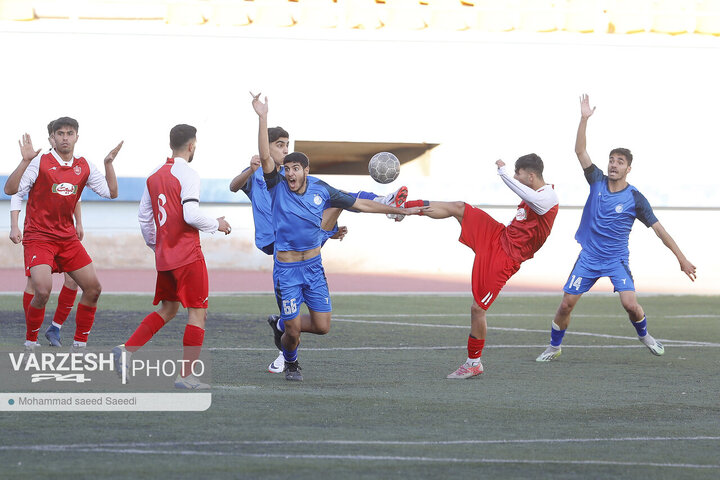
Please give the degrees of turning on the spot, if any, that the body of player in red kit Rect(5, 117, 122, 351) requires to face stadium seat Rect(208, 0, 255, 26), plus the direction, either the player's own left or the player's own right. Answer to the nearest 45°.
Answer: approximately 180°

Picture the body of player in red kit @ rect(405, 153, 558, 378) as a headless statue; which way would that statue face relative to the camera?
to the viewer's left

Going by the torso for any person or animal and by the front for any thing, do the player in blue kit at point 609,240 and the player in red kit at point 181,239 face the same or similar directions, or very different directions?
very different directions

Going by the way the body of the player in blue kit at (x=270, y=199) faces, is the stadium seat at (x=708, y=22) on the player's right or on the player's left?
on the player's left

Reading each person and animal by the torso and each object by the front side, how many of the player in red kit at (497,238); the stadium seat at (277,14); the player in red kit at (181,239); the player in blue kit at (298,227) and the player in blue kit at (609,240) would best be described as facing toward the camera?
3

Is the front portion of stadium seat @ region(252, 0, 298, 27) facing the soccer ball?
yes

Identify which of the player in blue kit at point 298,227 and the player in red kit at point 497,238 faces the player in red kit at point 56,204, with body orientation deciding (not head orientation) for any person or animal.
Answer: the player in red kit at point 497,238

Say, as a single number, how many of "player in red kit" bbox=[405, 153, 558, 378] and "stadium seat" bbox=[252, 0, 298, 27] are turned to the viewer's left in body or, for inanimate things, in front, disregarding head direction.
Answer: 1

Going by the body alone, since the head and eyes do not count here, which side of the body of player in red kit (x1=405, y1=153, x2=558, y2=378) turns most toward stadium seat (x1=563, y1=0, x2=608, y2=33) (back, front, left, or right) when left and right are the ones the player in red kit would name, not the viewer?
right

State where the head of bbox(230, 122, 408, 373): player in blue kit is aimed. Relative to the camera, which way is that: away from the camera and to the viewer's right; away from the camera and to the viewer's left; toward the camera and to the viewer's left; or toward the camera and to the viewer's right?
toward the camera and to the viewer's right

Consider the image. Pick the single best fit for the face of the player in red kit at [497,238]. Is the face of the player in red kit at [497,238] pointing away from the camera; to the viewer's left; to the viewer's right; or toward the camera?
to the viewer's left
